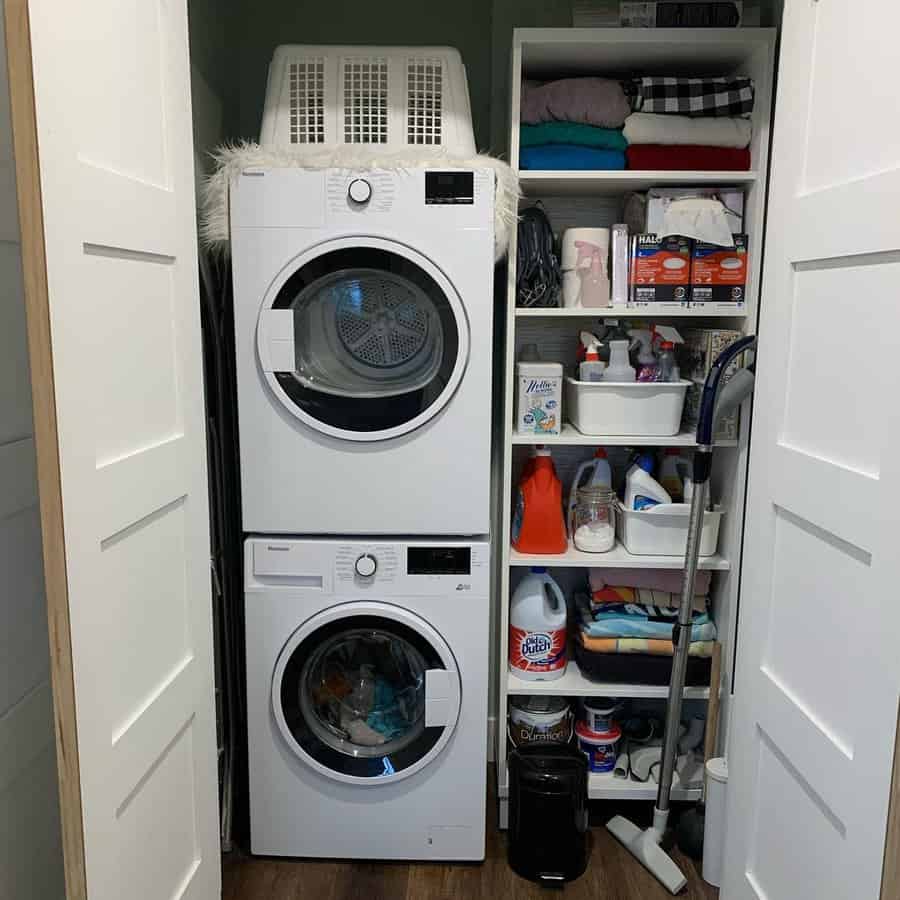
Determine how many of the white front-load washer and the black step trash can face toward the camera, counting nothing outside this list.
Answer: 2

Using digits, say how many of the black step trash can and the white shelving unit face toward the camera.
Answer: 2

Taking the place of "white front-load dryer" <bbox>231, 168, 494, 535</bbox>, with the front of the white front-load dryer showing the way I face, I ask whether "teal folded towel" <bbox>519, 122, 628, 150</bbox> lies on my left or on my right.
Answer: on my left

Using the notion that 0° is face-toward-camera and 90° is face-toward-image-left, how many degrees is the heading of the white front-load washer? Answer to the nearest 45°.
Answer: approximately 0°

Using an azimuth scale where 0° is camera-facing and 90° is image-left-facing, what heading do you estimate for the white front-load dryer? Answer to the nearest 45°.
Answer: approximately 0°

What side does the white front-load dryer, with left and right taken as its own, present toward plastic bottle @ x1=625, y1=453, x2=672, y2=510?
left

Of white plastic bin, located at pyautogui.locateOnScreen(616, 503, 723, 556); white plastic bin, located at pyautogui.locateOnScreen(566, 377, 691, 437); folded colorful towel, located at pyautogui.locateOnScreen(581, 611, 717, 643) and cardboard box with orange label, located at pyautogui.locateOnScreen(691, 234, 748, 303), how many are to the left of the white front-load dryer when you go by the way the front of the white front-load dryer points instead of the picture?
4
